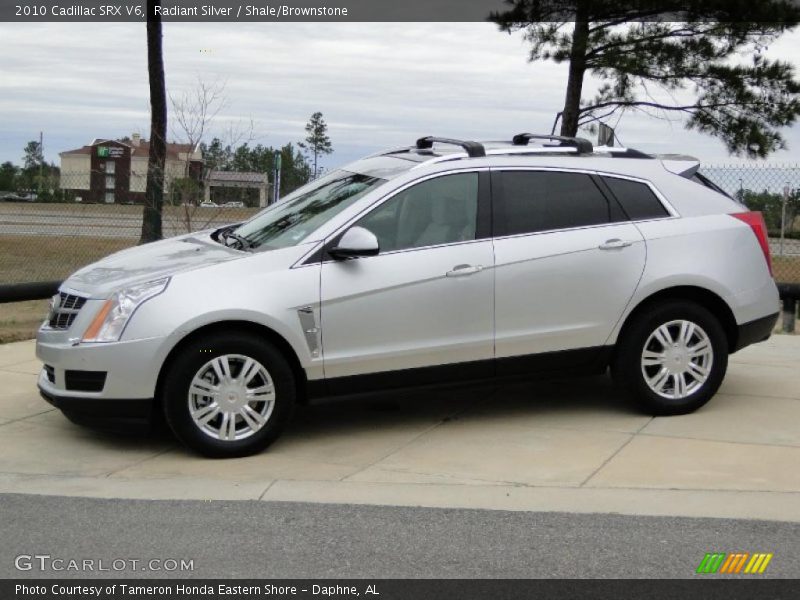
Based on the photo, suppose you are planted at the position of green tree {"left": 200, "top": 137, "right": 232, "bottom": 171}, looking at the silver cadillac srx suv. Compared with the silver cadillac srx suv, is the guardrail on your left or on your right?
right

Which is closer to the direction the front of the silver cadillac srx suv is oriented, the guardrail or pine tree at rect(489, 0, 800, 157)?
the guardrail

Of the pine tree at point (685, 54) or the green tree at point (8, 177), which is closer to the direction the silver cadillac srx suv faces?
the green tree

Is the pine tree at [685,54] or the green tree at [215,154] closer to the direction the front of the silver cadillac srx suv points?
the green tree

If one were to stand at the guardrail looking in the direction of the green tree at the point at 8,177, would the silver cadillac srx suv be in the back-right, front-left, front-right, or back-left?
back-right

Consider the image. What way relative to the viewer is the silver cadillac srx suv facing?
to the viewer's left

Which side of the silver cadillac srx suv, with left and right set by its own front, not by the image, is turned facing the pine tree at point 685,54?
right

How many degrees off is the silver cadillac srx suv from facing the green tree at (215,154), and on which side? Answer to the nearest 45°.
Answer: approximately 90° to its right
